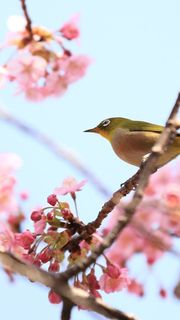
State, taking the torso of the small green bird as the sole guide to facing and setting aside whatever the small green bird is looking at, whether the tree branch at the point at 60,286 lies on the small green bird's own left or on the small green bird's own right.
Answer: on the small green bird's own left

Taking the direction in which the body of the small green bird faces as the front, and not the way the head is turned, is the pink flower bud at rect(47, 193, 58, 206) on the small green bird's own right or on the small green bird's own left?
on the small green bird's own left

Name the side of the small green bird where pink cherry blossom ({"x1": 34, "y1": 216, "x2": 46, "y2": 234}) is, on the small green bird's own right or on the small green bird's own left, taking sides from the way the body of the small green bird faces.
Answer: on the small green bird's own left

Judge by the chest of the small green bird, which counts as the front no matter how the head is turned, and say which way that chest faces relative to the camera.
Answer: to the viewer's left
